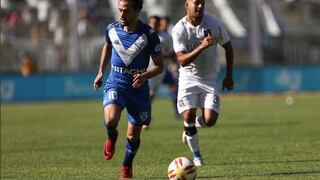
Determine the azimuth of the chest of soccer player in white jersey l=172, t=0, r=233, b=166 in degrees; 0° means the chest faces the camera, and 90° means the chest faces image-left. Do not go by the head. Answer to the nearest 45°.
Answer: approximately 0°

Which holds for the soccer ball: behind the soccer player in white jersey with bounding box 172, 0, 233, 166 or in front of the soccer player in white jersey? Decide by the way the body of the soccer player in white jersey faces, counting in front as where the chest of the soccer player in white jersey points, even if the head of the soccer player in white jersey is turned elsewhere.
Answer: in front

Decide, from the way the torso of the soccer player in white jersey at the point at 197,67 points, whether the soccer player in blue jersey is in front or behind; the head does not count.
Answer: in front
